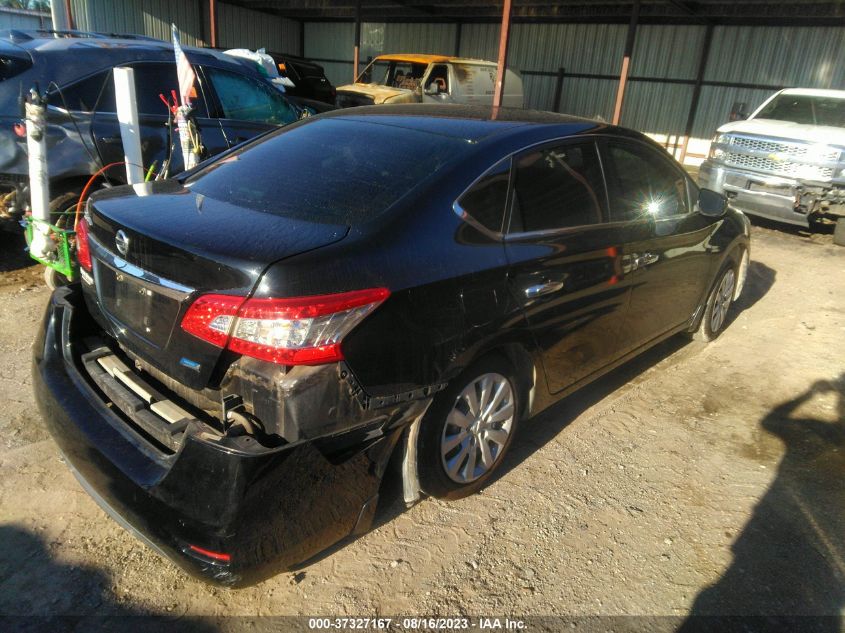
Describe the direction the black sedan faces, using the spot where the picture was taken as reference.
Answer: facing away from the viewer and to the right of the viewer

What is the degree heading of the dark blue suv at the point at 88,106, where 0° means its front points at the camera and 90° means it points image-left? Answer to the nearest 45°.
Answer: approximately 225°

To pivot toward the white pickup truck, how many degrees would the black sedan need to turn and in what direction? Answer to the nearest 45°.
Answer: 0° — it already faces it

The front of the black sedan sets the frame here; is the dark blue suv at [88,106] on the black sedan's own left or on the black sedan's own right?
on the black sedan's own left

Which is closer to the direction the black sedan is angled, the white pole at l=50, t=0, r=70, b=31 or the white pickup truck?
the white pickup truck

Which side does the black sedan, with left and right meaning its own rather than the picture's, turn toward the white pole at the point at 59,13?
left

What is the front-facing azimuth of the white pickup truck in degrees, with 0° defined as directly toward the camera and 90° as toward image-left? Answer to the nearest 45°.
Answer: approximately 45°

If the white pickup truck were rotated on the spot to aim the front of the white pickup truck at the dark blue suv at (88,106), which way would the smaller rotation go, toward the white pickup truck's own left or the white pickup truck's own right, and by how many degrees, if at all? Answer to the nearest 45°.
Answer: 0° — it already faces it
